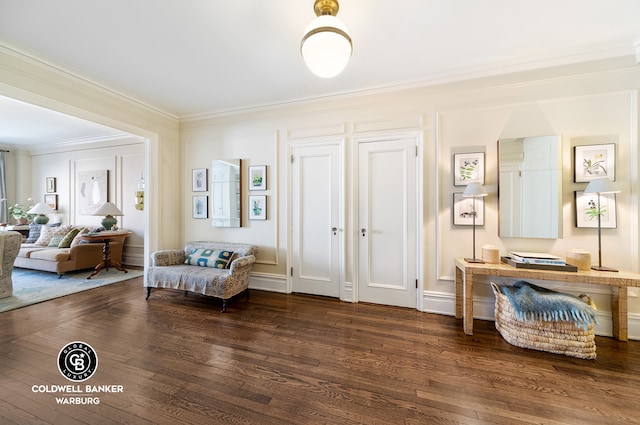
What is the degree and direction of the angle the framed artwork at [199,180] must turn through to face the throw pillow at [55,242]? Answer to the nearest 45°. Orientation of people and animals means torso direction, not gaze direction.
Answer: approximately 90° to its right

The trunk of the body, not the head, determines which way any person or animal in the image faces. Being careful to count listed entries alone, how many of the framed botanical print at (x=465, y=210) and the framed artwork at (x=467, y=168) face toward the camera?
2

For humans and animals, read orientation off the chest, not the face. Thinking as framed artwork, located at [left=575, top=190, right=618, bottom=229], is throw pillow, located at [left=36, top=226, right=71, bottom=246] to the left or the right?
on its right

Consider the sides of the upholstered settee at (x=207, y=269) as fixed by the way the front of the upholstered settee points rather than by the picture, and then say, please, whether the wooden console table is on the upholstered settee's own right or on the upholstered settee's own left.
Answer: on the upholstered settee's own left

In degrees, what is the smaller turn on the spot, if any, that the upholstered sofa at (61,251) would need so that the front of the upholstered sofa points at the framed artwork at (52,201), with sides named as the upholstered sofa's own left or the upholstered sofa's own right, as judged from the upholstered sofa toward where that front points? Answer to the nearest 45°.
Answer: approximately 135° to the upholstered sofa's own right

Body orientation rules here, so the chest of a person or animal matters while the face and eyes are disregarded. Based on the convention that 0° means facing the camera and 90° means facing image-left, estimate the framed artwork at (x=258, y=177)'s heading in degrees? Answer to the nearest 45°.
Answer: approximately 45°

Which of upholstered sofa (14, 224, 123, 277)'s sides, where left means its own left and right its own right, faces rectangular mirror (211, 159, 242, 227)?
left

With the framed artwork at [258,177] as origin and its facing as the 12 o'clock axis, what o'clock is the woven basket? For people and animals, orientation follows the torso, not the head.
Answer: The woven basket is roughly at 9 o'clock from the framed artwork.

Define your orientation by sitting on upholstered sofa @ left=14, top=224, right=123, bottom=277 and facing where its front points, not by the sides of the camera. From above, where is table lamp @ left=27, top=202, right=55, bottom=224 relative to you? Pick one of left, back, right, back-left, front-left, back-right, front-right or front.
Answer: back-right

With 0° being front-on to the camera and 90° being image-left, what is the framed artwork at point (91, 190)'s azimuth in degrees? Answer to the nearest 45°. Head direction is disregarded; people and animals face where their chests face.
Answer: approximately 45°

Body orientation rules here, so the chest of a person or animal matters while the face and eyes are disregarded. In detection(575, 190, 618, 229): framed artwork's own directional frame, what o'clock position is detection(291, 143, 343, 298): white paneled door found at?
The white paneled door is roughly at 2 o'clock from the framed artwork.
